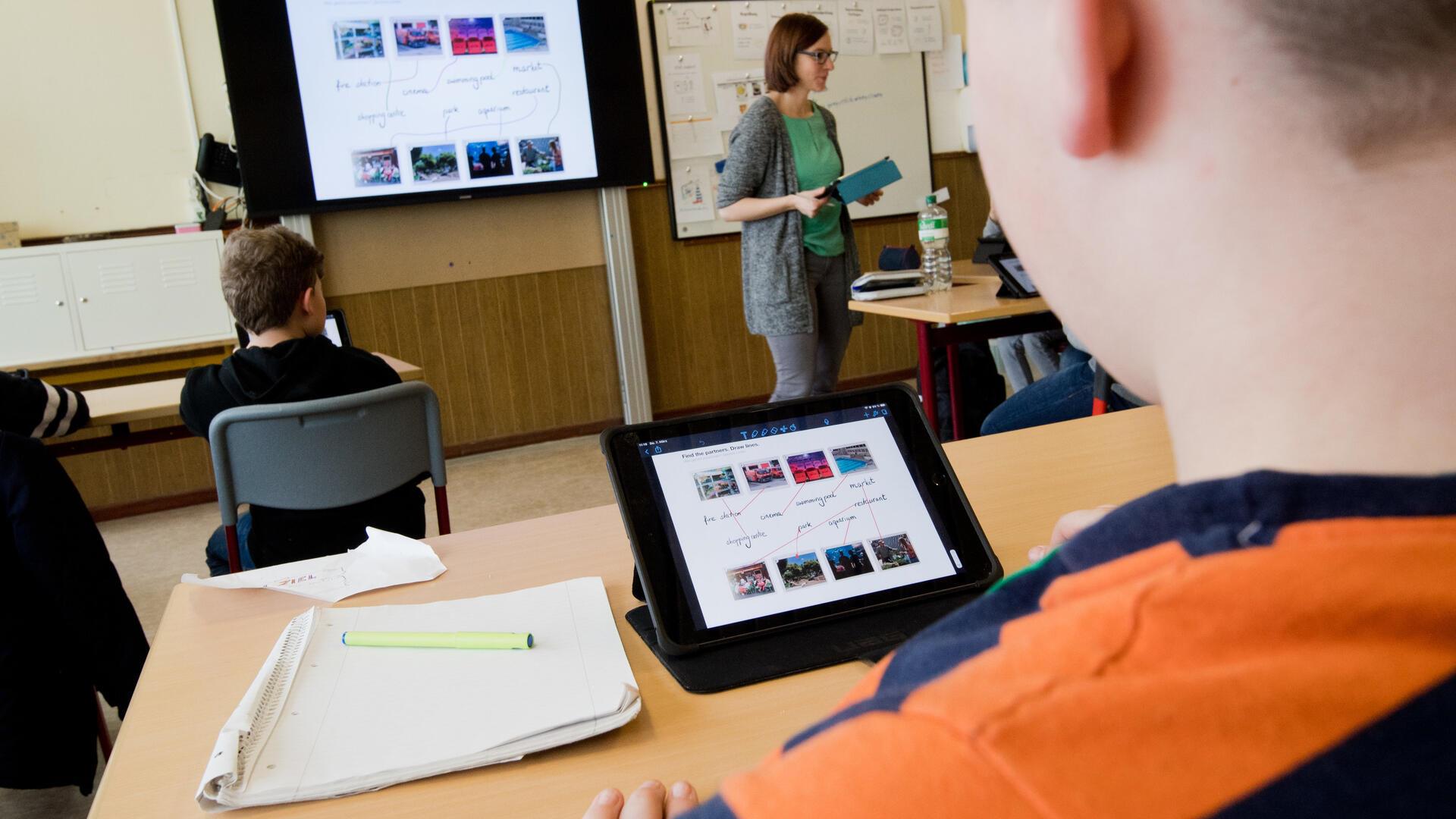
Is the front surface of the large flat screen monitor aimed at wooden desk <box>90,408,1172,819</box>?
yes

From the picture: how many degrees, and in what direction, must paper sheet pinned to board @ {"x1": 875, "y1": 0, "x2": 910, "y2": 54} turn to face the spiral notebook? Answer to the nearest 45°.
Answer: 0° — it already faces it

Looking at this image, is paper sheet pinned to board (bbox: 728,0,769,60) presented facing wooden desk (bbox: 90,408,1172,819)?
yes

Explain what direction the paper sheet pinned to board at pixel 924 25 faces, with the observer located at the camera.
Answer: facing the viewer

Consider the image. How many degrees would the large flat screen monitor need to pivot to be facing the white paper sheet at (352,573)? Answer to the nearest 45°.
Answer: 0° — it already faces it

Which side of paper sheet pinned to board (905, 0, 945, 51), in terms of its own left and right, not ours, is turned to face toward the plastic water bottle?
front

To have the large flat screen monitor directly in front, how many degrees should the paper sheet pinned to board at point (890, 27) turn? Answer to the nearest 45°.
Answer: approximately 45° to its right

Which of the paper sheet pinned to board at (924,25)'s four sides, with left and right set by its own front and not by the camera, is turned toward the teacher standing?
front

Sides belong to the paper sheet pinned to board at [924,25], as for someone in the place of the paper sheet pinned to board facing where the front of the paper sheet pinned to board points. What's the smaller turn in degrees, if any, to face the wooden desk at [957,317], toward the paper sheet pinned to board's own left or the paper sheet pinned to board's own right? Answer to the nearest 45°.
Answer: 0° — it already faces it

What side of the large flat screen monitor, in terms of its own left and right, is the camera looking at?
front

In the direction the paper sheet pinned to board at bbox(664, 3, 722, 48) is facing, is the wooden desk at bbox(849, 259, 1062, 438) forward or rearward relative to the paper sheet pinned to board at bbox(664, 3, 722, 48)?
forward

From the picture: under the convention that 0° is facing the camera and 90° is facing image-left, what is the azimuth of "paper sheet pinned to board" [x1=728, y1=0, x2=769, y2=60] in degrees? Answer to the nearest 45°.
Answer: approximately 0°
